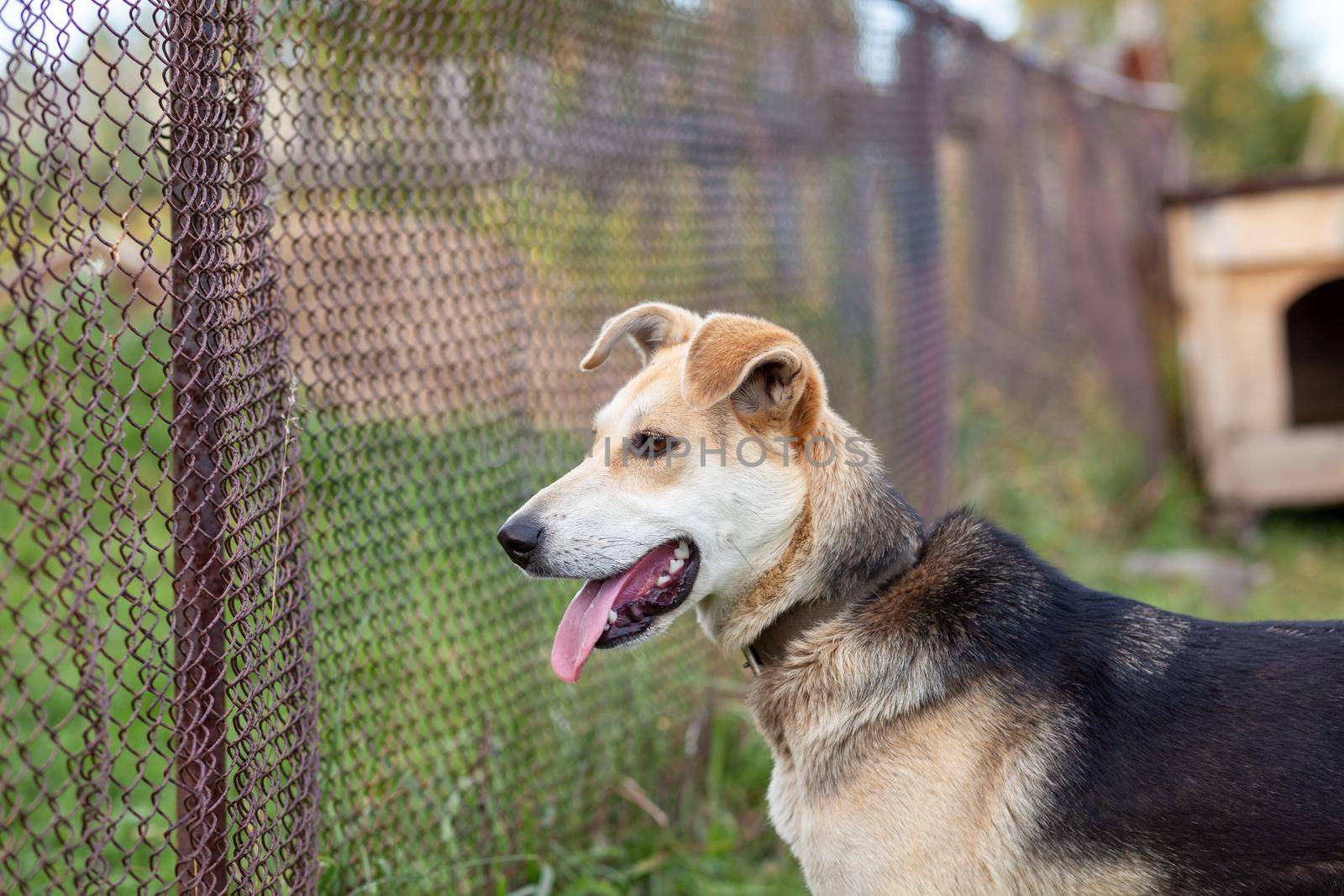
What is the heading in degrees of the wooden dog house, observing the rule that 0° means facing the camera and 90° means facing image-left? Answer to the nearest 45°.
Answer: approximately 0°

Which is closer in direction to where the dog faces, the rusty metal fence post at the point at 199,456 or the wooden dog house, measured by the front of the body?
the rusty metal fence post

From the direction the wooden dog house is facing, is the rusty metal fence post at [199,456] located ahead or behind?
ahead

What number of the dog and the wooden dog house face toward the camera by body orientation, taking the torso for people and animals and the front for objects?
1

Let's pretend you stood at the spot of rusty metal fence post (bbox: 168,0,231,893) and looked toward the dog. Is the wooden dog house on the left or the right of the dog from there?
left

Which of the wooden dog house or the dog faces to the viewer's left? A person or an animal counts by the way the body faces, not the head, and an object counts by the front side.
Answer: the dog

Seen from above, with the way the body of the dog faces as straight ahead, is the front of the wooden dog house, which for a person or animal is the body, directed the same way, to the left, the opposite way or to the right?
to the left

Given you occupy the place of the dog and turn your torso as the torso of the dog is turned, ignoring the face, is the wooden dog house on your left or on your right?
on your right

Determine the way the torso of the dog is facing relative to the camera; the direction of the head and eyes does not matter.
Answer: to the viewer's left

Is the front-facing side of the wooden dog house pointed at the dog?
yes

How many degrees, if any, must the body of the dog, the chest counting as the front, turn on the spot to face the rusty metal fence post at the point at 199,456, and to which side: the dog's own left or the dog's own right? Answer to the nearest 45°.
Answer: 0° — it already faces it
